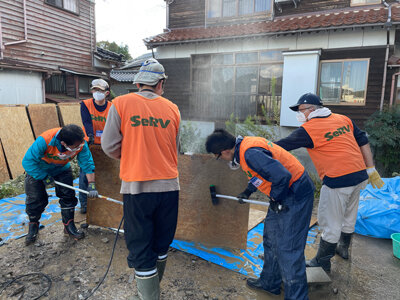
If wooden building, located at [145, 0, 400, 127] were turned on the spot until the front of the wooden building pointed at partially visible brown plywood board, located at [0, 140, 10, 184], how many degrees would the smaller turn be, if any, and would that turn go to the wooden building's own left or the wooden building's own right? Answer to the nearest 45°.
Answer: approximately 45° to the wooden building's own right

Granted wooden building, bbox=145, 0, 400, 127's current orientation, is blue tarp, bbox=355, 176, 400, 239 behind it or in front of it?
in front

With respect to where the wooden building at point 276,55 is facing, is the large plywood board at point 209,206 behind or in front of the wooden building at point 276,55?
in front

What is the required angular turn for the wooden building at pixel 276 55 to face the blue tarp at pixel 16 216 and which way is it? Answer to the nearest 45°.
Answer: approximately 45° to its right

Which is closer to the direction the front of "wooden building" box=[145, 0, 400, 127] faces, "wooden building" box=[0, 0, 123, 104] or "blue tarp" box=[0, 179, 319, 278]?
the blue tarp

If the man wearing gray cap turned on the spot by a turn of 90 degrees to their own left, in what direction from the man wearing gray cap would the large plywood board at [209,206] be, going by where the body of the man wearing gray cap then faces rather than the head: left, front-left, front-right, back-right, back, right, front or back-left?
back-right

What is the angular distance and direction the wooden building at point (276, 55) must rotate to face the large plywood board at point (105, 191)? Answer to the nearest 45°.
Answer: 0° — it already faces it

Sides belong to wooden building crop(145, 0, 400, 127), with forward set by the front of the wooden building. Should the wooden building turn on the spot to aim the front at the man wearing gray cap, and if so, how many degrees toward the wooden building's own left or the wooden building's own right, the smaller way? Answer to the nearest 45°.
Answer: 0° — it already faces them

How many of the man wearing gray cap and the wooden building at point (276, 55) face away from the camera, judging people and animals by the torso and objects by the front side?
1

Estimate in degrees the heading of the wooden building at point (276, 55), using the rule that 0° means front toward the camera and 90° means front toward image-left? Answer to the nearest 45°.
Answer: approximately 0°

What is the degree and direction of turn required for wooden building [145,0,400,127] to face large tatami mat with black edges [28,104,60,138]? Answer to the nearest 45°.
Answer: approximately 45° to its right

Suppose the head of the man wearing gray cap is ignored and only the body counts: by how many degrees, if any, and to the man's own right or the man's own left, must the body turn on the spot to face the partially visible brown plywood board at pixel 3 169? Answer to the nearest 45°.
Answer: approximately 45° to the man's own left
